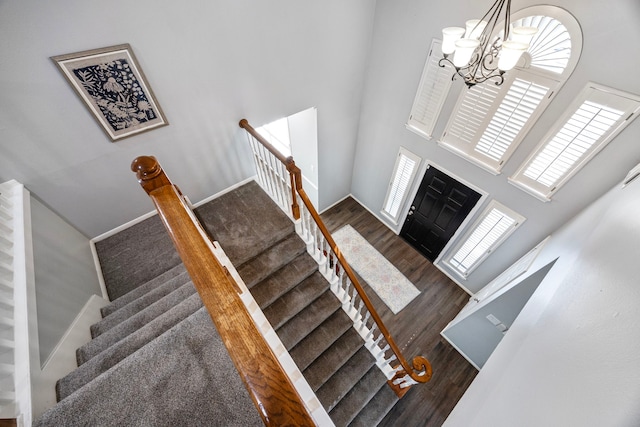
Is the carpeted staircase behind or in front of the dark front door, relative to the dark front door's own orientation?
in front

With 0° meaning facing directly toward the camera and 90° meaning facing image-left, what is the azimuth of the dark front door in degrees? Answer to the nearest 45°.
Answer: approximately 0°

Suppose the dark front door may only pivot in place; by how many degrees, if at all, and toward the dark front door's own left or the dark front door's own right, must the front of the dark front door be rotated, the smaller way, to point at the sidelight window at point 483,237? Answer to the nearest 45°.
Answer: approximately 90° to the dark front door's own left

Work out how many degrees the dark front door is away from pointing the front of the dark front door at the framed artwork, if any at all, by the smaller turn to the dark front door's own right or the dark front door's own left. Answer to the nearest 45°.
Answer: approximately 45° to the dark front door's own right

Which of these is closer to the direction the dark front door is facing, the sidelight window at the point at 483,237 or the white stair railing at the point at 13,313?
the white stair railing

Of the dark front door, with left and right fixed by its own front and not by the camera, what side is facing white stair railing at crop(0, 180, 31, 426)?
front
